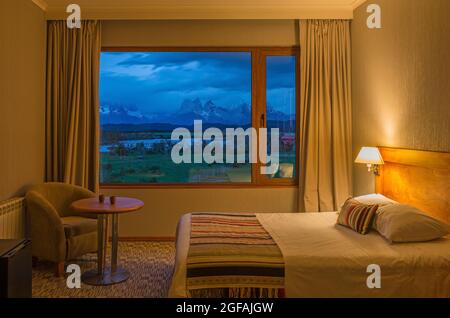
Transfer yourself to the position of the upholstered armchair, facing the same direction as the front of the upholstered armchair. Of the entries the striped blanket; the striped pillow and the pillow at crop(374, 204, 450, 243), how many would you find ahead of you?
3

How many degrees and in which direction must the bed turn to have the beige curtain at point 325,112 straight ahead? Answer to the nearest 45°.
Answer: approximately 90° to its right

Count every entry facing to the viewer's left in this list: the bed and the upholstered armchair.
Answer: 1

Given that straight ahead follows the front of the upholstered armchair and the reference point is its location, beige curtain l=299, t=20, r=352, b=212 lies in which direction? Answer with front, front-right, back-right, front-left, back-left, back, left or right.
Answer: front-left

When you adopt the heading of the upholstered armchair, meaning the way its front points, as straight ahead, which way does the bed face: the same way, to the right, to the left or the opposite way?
the opposite way

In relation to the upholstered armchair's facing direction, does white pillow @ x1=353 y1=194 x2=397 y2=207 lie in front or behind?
in front

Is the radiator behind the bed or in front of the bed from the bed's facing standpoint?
in front

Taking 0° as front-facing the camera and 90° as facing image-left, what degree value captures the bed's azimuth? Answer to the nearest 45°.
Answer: approximately 90°

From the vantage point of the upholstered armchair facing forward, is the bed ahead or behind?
ahead

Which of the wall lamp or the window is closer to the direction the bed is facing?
the window

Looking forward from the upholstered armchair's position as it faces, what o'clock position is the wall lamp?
The wall lamp is roughly at 11 o'clock from the upholstered armchair.
